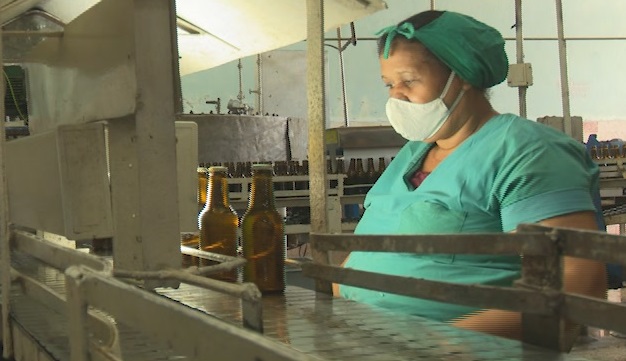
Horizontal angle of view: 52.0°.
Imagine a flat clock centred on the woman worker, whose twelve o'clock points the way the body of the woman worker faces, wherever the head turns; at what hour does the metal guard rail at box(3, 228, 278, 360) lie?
The metal guard rail is roughly at 12 o'clock from the woman worker.

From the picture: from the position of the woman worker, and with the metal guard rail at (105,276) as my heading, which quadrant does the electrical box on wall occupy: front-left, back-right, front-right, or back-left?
back-right

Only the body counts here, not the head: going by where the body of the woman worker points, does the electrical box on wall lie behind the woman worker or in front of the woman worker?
behind

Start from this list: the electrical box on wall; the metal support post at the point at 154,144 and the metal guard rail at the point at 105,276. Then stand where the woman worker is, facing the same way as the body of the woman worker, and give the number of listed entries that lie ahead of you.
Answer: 2

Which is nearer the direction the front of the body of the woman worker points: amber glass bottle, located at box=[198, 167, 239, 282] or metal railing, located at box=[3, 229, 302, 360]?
the metal railing

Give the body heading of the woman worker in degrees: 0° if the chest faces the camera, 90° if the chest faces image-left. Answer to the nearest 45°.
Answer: approximately 45°

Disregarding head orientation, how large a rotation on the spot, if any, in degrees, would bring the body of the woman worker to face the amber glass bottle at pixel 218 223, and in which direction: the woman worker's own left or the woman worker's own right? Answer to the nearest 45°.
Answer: approximately 45° to the woman worker's own right

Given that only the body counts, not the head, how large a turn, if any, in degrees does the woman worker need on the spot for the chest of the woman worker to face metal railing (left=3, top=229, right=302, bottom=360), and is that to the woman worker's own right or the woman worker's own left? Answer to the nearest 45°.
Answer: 0° — they already face it
